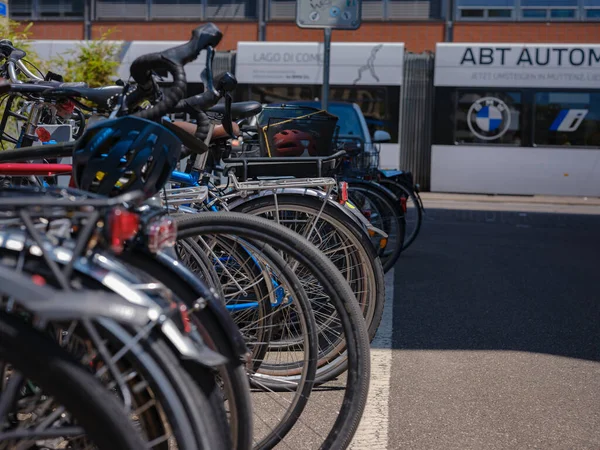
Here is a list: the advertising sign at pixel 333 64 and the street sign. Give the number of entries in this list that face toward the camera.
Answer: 2

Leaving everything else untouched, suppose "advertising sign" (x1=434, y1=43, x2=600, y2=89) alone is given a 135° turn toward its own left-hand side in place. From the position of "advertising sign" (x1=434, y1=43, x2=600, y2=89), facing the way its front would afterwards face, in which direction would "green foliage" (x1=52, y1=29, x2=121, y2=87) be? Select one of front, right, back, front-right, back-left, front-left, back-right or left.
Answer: back

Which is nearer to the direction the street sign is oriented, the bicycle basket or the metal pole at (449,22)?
the bicycle basket

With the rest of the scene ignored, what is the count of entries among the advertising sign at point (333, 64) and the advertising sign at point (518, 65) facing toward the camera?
2

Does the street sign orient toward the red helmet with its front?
yes

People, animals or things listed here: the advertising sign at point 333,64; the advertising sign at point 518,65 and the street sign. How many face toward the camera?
3

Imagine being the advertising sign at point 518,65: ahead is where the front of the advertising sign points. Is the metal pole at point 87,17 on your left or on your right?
on your right

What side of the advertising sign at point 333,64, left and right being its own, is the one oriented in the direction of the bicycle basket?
front

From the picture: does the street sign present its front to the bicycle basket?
yes

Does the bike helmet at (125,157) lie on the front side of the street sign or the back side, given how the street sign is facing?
on the front side

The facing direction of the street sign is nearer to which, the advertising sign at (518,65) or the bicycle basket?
the bicycle basket

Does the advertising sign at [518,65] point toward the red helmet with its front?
yes

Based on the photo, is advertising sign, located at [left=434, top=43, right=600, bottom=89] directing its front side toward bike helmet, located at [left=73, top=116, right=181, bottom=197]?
yes
